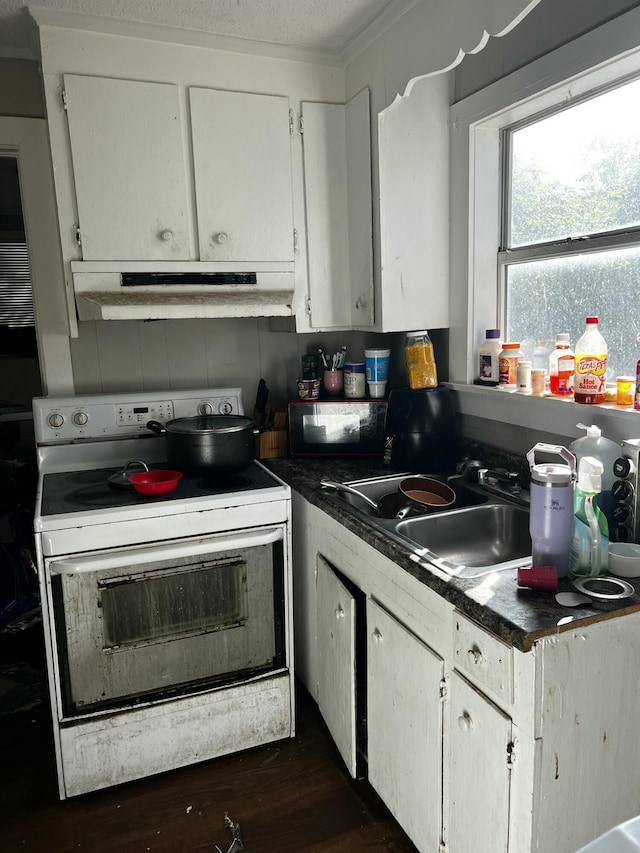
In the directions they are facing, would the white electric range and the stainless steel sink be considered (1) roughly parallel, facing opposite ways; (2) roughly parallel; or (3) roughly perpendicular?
roughly perpendicular

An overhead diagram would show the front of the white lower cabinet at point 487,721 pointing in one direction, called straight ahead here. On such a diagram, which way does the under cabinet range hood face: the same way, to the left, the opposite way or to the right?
to the left

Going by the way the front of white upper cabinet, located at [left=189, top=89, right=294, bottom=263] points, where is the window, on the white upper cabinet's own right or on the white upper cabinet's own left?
on the white upper cabinet's own left

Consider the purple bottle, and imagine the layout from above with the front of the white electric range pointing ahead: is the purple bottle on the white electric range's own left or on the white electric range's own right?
on the white electric range's own left

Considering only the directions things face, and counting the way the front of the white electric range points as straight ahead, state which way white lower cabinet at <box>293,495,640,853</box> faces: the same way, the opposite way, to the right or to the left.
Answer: to the right

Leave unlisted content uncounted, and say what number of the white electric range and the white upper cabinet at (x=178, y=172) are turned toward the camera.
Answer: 2

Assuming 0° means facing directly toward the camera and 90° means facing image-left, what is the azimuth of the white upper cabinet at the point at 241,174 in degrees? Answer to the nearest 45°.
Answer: approximately 0°

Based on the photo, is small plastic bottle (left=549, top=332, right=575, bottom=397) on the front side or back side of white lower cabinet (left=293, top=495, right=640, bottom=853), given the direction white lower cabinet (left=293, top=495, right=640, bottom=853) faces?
on the back side

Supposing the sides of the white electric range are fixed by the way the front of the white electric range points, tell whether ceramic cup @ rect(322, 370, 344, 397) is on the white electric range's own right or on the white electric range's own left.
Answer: on the white electric range's own left
